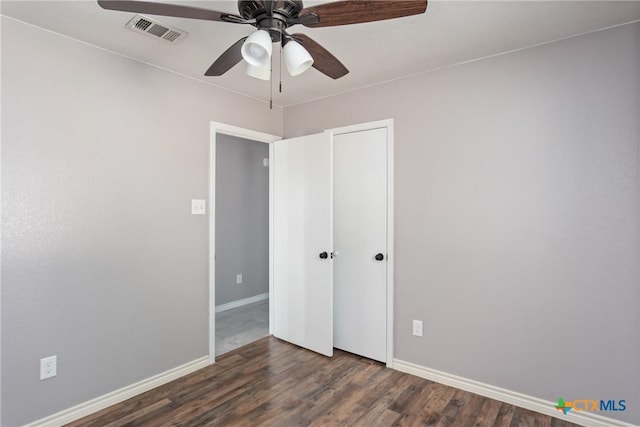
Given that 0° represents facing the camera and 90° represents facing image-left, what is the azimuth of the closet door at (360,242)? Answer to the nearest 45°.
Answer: approximately 45°

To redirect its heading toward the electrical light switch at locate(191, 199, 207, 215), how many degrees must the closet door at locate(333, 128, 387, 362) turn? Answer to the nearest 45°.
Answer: approximately 45° to its right

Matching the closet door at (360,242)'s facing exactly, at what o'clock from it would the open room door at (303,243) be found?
the open room door at (303,243) is roughly at 2 o'clock from the closet door at (360,242).
